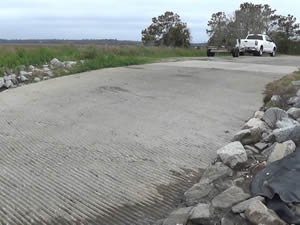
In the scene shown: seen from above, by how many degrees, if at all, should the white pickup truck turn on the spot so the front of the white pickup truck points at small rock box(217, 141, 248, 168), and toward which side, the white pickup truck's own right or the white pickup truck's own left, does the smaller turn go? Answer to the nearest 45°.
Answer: approximately 135° to the white pickup truck's own right

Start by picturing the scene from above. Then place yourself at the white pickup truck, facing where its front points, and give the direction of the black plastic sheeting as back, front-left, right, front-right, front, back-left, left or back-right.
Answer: back-right

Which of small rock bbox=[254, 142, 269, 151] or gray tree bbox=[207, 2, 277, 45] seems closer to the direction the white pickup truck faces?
the gray tree

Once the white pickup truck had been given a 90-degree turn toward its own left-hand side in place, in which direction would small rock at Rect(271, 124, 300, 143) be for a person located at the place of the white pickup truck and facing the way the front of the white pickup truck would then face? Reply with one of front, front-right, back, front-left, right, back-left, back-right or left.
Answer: back-left

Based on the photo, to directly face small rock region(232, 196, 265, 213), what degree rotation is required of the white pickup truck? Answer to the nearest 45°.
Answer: approximately 135° to its right

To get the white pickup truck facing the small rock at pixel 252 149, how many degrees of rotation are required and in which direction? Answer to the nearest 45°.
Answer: approximately 135° to its right

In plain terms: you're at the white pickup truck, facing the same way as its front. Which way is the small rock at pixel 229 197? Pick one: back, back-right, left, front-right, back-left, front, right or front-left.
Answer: back-right

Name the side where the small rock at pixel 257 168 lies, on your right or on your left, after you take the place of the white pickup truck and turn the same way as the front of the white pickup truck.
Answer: on your right

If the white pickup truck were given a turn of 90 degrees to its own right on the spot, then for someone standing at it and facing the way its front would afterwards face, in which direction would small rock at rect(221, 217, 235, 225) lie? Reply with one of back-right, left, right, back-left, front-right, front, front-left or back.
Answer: front-right

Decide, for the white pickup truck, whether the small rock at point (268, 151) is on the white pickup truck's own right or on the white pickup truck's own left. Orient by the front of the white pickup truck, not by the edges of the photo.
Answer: on the white pickup truck's own right

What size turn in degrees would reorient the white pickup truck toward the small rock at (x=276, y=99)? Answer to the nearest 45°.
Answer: approximately 135° to its right

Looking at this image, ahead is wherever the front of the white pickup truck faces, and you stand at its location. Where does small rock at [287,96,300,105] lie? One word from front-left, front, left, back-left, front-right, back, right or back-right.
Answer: back-right

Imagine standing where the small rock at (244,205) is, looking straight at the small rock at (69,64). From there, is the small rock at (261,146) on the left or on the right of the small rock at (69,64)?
right

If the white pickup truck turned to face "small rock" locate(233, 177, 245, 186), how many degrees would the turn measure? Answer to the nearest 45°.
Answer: approximately 135° to its right

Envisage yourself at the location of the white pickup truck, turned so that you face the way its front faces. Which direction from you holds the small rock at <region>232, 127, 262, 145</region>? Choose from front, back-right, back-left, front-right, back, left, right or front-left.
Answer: back-right

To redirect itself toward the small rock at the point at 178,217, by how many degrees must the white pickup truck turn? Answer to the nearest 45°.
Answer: approximately 135° to its right

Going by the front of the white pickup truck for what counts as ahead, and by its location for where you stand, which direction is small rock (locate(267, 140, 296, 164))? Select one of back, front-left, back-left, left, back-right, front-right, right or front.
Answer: back-right

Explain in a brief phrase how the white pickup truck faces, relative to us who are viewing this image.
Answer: facing away from the viewer and to the right of the viewer
